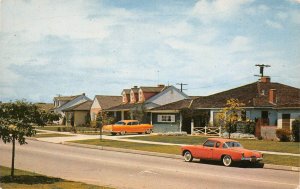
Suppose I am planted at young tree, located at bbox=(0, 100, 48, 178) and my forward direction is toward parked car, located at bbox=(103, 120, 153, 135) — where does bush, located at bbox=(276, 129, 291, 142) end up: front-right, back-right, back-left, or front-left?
front-right

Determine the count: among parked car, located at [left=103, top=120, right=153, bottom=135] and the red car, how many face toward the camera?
0

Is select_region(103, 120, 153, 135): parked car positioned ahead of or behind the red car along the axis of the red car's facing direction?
ahead

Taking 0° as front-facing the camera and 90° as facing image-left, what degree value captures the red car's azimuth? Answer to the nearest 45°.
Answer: approximately 135°

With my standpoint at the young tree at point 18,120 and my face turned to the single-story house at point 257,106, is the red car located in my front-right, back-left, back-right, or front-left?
front-right
